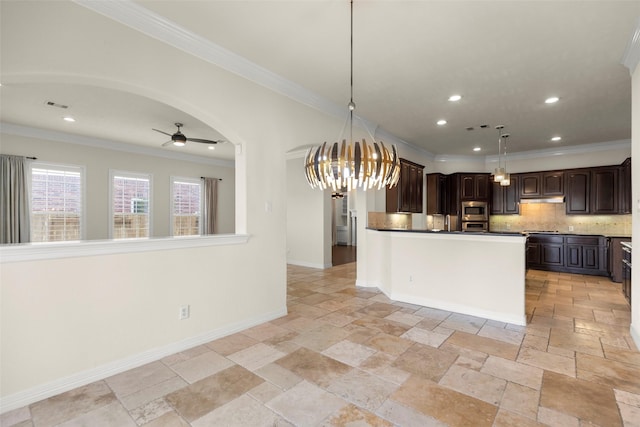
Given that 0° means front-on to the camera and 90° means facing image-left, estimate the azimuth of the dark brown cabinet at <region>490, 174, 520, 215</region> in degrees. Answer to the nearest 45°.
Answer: approximately 0°

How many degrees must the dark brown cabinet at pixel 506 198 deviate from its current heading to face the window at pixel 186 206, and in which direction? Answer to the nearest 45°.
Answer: approximately 45° to its right

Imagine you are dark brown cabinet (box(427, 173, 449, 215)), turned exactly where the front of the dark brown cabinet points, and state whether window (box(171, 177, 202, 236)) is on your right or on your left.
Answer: on your right

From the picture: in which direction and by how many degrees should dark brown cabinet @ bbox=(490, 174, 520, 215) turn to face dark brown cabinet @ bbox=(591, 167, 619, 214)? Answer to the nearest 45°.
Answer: approximately 90° to its left

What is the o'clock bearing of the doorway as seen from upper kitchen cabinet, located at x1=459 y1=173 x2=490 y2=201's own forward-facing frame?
The doorway is roughly at 4 o'clock from the upper kitchen cabinet.

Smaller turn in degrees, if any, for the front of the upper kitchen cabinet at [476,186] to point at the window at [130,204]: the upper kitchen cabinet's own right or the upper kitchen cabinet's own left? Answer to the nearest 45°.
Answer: approximately 45° to the upper kitchen cabinet's own right
